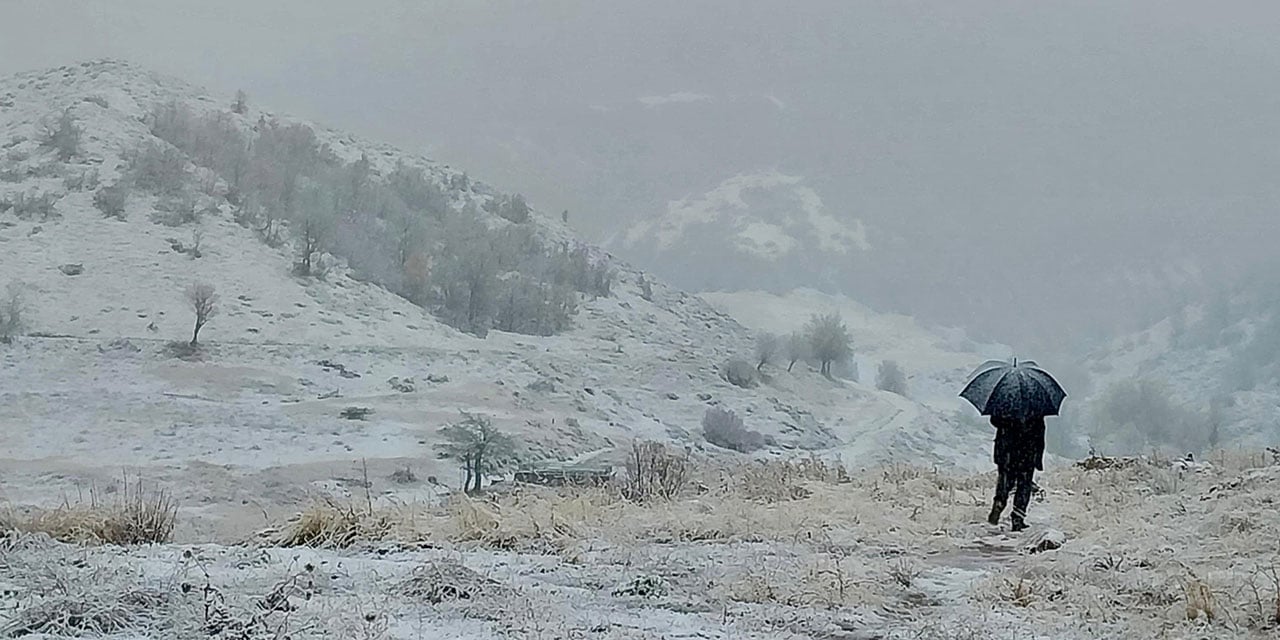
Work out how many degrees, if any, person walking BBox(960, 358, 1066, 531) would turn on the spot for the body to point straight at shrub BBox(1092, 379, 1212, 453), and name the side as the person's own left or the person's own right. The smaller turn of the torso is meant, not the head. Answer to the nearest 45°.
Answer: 0° — they already face it

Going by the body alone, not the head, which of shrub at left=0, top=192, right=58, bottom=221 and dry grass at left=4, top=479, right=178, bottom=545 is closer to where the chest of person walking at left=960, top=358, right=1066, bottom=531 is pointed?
the shrub

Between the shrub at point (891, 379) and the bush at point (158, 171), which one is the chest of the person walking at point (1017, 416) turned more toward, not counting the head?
the shrub

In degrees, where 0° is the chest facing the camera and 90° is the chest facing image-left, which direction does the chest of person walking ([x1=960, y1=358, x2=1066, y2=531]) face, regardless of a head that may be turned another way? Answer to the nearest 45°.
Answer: approximately 180°

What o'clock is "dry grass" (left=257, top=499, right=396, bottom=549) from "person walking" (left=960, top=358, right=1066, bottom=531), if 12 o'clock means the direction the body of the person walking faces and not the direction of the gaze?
The dry grass is roughly at 8 o'clock from the person walking.

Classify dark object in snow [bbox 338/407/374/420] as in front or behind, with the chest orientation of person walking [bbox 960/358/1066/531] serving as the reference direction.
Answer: in front

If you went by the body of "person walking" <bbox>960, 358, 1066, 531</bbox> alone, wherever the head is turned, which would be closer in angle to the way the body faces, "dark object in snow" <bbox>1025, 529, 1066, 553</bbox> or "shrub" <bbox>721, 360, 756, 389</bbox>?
the shrub

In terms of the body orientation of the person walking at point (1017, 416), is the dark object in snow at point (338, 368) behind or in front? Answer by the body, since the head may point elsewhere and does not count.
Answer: in front

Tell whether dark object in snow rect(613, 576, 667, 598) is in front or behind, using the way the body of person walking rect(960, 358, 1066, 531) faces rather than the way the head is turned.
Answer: behind

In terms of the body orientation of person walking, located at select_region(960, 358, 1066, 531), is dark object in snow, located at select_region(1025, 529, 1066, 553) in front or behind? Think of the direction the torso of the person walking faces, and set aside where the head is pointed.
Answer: behind
